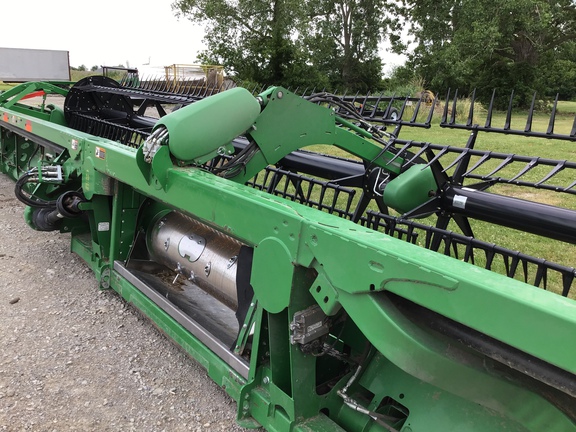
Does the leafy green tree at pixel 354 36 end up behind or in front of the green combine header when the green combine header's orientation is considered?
in front
